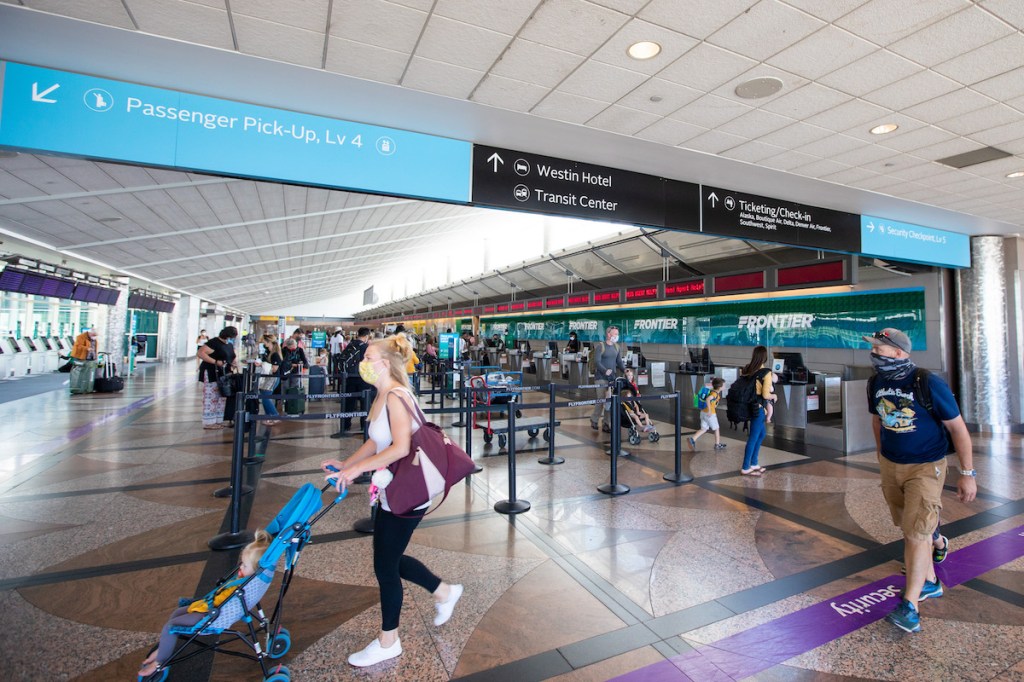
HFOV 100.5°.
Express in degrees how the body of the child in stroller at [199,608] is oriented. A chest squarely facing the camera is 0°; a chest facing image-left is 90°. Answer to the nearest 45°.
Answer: approximately 90°

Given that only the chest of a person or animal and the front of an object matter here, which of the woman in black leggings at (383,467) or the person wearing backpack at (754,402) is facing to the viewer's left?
the woman in black leggings

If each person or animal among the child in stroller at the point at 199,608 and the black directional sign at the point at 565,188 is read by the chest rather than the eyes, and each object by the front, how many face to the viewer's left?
1

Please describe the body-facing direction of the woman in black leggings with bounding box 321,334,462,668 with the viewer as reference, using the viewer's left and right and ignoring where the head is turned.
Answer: facing to the left of the viewer

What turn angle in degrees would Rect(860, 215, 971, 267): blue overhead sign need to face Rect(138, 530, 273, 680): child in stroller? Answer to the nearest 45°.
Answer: approximately 45° to its right

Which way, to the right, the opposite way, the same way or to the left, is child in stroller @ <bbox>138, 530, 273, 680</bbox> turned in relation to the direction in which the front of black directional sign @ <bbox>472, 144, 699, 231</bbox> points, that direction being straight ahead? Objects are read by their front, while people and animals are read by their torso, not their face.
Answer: to the right

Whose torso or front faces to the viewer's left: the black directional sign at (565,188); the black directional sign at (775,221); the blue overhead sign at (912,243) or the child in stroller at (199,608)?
the child in stroller

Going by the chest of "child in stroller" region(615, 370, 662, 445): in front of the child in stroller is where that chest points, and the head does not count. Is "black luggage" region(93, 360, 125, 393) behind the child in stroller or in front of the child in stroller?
behind

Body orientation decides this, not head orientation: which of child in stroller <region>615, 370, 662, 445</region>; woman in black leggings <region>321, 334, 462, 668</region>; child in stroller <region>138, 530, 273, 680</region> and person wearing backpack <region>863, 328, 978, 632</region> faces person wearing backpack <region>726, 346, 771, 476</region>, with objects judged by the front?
child in stroller <region>615, 370, 662, 445</region>

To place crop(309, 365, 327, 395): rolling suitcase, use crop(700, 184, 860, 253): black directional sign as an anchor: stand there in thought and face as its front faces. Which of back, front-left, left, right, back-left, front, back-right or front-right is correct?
back-right

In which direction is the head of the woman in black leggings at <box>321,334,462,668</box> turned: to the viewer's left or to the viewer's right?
to the viewer's left

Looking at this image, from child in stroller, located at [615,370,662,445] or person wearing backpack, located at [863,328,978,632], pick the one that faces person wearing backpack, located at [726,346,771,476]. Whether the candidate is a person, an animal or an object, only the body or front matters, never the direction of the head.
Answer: the child in stroller
